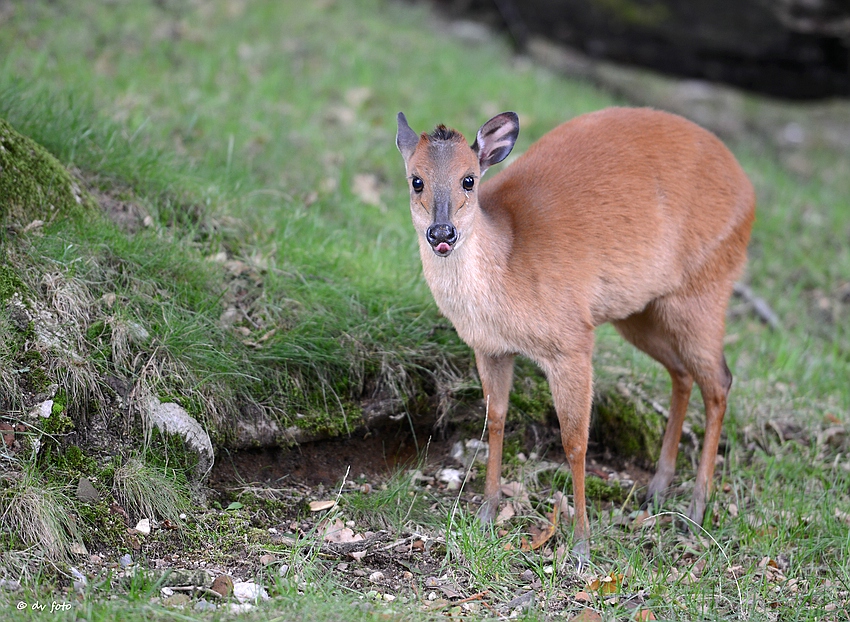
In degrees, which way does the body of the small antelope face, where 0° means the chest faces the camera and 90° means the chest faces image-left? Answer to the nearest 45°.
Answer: approximately 45°

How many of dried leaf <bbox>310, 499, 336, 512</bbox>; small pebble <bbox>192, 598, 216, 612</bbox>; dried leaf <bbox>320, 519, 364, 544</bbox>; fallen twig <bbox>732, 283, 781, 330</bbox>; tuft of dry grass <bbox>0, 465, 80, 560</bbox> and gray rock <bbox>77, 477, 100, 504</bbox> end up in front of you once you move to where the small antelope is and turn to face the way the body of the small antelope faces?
5

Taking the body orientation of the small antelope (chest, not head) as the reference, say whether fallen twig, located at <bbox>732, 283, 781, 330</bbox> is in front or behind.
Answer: behind

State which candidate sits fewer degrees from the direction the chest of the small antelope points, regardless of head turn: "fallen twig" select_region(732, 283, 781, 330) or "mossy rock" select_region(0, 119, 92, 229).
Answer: the mossy rock

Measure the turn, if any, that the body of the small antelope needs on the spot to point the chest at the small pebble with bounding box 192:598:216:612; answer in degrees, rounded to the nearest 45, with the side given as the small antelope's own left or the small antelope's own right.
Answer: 0° — it already faces it

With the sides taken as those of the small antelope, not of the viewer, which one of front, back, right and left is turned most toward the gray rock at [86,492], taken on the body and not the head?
front

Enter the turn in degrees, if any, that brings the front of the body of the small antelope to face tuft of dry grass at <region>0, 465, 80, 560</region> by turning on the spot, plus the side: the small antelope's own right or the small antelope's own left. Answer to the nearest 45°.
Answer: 0° — it already faces it

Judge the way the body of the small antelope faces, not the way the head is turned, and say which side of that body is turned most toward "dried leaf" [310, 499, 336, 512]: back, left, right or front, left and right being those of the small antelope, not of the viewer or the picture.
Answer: front

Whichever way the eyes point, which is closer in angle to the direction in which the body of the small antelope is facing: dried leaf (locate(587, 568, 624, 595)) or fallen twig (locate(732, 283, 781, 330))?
the dried leaf
